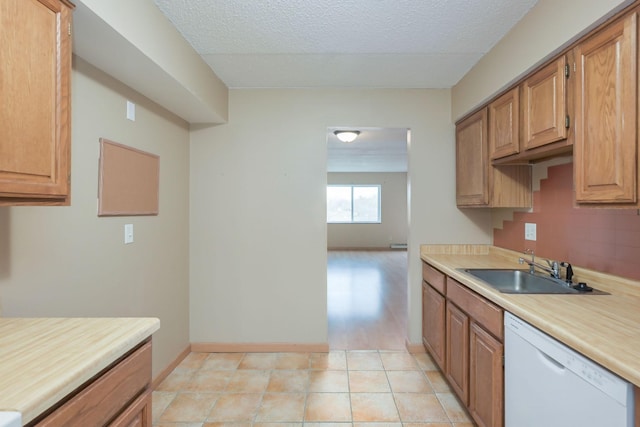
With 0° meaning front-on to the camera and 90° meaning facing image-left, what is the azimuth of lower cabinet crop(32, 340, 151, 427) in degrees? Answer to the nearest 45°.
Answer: approximately 315°

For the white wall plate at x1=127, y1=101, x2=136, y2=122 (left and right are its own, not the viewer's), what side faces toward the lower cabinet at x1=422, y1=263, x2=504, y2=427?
front

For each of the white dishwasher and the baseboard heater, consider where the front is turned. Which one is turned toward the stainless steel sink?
the baseboard heater

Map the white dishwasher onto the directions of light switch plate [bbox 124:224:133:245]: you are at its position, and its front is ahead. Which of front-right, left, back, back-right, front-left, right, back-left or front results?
front

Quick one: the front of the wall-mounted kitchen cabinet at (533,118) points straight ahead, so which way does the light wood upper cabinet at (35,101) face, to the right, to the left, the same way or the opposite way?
the opposite way

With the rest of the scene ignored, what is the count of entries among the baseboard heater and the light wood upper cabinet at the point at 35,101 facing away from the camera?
0

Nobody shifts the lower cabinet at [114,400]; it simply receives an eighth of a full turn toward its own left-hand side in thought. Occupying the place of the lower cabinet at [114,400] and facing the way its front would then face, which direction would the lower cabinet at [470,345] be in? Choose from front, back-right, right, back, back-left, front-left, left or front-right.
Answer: front

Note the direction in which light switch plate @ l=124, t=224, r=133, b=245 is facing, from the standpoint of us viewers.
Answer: facing the viewer and to the right of the viewer

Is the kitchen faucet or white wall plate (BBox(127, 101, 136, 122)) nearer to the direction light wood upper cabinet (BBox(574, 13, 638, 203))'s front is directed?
the white wall plate

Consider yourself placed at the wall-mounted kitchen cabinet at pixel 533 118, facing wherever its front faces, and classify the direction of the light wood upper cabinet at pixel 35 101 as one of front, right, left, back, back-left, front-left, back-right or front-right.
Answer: front

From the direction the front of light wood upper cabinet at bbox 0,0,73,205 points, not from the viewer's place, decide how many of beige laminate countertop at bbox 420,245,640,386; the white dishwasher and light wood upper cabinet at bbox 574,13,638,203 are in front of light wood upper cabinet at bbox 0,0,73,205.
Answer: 3

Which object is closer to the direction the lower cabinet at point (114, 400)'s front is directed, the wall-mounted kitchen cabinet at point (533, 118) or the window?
the wall-mounted kitchen cabinet

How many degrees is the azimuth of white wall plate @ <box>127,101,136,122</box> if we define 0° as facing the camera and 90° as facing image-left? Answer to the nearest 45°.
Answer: approximately 315°

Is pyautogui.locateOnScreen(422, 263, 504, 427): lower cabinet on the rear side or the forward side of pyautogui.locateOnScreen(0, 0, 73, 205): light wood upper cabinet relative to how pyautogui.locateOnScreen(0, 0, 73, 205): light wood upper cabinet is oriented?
on the forward side

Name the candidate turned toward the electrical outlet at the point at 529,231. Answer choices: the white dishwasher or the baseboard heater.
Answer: the baseboard heater
